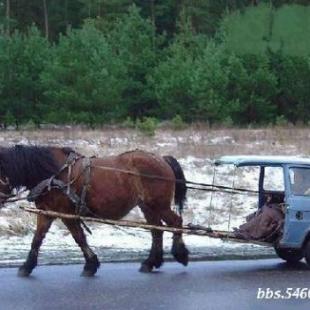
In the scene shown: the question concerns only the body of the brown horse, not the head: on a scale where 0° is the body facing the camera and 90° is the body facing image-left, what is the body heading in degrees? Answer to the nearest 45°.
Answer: approximately 90°

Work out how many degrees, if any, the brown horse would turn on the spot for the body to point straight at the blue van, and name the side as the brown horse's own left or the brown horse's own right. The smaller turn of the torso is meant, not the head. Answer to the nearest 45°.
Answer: approximately 180°
